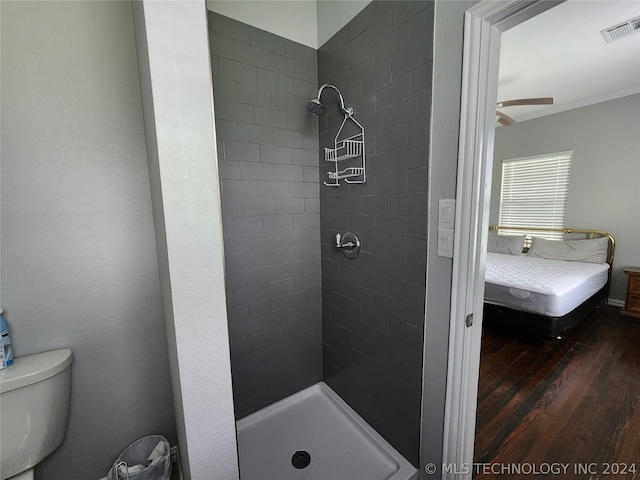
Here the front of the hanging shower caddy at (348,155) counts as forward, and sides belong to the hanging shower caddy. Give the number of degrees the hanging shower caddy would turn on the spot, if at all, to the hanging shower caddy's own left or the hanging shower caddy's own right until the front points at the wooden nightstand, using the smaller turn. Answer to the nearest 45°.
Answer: approximately 180°

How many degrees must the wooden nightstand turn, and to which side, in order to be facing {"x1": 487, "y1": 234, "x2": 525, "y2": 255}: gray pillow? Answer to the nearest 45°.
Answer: approximately 45° to its right

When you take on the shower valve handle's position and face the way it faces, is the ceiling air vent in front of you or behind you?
behind

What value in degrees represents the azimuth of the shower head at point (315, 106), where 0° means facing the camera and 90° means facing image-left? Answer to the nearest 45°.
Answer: approximately 45°
